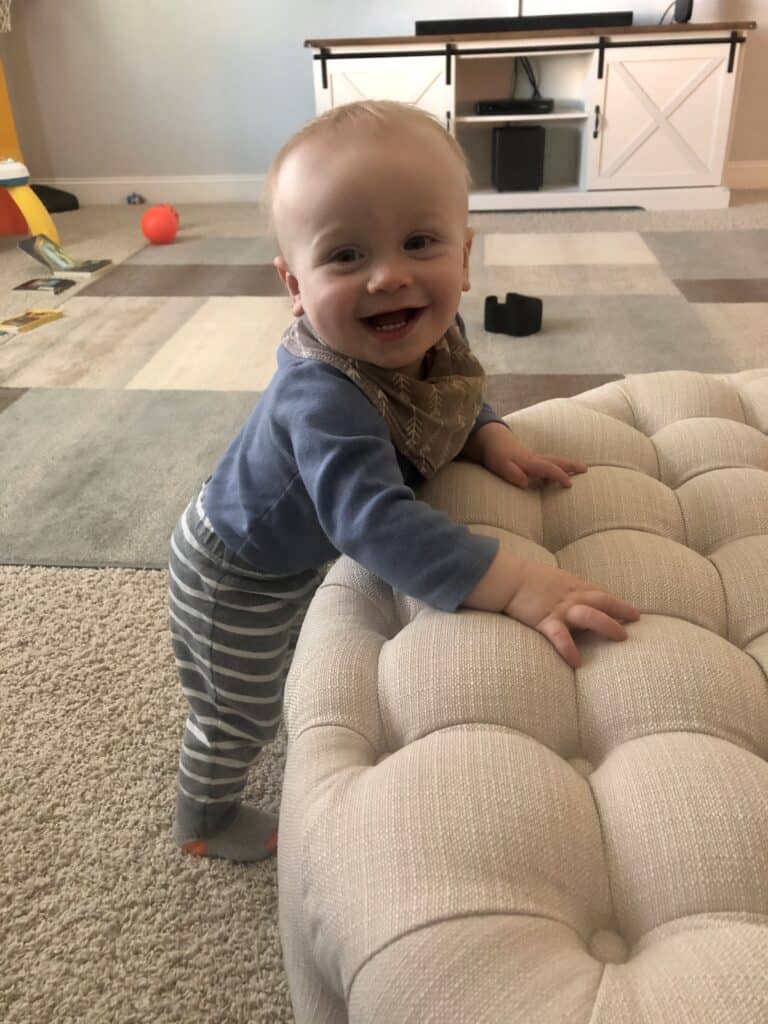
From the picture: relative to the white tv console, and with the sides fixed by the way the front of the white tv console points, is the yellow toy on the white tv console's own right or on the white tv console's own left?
on the white tv console's own right

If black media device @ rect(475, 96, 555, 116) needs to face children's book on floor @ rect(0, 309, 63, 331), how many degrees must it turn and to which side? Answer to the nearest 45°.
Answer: approximately 45° to its right

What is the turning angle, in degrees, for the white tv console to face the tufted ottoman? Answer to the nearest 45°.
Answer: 0° — it already faces it

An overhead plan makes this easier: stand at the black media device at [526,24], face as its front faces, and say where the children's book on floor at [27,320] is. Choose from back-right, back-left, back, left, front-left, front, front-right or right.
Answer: front-right

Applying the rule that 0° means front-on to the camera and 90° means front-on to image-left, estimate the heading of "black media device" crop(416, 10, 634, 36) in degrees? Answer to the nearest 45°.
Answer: approximately 0°

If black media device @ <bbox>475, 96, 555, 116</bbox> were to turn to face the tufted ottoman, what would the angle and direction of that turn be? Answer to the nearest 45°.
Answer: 0° — it already faces it

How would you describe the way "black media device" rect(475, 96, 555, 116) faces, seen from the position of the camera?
facing the viewer

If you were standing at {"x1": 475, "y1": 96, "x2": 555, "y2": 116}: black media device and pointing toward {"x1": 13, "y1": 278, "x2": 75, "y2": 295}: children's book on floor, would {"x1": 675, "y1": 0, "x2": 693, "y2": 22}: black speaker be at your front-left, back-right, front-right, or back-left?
back-left

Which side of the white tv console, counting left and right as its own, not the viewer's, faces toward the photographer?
front

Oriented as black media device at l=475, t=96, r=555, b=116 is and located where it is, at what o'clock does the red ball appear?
The red ball is roughly at 2 o'clock from the black media device.

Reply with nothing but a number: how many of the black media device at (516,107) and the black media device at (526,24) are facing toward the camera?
2
